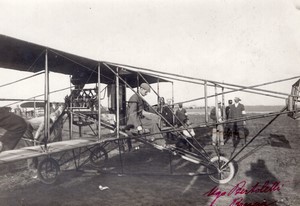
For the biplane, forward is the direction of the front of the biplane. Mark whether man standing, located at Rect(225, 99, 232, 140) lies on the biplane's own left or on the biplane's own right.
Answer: on the biplane's own left

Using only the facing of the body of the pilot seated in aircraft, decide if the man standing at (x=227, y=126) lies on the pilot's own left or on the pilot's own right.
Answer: on the pilot's own left

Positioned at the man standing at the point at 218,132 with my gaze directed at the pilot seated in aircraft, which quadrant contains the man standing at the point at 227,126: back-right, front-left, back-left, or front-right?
back-right

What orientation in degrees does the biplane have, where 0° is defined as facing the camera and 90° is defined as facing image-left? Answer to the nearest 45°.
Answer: approximately 315°
